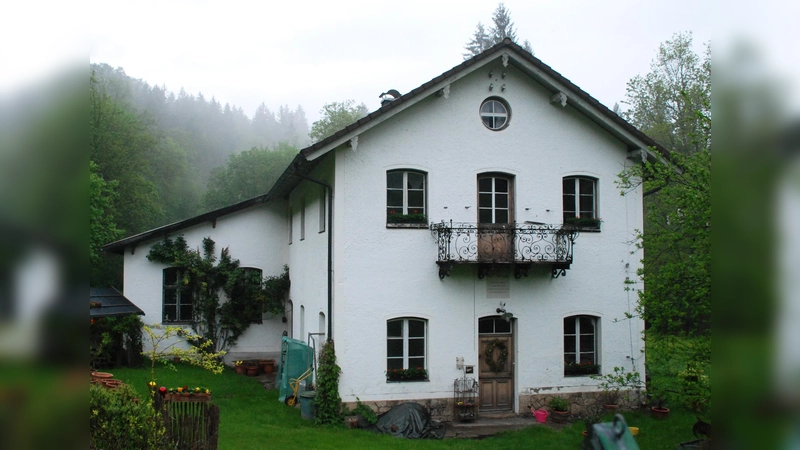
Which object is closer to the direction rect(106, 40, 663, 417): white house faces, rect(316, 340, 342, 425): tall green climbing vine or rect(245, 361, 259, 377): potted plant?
the tall green climbing vine

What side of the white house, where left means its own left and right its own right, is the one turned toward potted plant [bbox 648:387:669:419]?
left

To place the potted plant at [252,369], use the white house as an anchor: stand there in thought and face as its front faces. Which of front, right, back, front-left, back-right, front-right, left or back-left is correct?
back-right

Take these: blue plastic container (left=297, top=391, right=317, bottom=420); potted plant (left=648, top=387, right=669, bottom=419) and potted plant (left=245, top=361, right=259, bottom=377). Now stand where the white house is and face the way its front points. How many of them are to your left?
1

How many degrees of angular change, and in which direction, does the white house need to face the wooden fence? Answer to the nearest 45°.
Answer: approximately 45° to its right

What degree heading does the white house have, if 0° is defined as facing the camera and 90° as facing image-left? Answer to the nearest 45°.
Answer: approximately 0°
